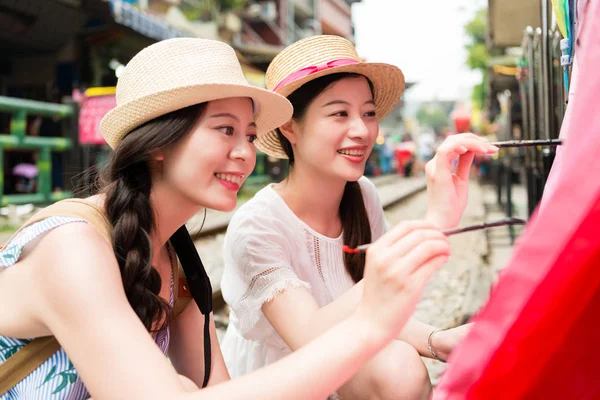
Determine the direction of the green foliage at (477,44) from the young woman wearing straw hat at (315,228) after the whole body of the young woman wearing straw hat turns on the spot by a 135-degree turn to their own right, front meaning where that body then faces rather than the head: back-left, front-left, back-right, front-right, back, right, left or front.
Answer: right

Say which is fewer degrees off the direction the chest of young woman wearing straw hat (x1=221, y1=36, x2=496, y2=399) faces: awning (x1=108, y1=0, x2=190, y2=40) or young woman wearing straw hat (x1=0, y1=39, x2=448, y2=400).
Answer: the young woman wearing straw hat

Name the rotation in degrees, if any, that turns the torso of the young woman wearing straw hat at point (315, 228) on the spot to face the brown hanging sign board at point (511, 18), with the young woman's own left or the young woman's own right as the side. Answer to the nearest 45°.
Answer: approximately 90° to the young woman's own left

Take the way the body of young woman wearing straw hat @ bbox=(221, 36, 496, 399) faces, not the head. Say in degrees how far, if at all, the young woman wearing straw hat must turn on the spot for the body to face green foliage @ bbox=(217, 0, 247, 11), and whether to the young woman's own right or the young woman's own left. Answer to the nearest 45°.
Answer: approximately 135° to the young woman's own left

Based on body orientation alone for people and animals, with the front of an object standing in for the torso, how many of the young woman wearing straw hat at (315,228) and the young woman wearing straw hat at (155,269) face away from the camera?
0

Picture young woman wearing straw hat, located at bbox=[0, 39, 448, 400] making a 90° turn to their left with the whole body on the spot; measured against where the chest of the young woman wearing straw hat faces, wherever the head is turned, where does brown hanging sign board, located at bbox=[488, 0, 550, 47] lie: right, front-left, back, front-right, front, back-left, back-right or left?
front-right

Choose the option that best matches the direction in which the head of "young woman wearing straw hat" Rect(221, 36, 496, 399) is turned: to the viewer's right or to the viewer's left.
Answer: to the viewer's right

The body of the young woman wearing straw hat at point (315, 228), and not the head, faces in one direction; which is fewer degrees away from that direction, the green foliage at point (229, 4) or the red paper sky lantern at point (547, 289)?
the red paper sky lantern

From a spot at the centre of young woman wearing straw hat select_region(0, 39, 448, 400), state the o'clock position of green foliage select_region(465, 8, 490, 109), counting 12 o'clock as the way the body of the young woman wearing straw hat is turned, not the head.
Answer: The green foliage is roughly at 10 o'clock from the young woman wearing straw hat.

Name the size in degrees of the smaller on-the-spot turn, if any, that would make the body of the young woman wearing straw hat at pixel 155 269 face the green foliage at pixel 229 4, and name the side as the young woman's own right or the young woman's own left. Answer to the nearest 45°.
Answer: approximately 90° to the young woman's own left

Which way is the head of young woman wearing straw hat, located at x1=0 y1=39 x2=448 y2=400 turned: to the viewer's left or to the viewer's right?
to the viewer's right

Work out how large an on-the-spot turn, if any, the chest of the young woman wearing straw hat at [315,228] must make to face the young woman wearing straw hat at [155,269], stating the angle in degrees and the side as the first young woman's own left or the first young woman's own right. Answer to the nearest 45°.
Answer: approximately 45° to the first young woman's own right

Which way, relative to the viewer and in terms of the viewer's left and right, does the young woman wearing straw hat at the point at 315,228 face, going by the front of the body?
facing the viewer and to the right of the viewer

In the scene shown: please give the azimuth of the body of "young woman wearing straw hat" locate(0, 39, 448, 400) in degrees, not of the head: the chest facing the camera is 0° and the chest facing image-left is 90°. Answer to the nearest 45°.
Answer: approximately 270°
